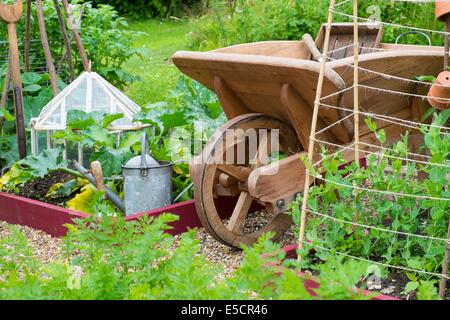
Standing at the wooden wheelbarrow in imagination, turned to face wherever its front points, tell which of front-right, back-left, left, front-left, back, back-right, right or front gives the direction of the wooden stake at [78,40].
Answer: right

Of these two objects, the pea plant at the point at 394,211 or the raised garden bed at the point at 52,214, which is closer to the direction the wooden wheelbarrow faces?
the raised garden bed

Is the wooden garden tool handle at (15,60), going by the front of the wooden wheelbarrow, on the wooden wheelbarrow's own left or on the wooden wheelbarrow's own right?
on the wooden wheelbarrow's own right

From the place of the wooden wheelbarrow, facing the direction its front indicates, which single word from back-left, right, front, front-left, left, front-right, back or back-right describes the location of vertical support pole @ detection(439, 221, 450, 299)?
left

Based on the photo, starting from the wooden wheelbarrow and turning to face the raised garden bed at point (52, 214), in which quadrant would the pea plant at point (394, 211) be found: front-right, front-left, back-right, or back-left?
back-left

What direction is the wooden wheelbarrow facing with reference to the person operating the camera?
facing the viewer and to the left of the viewer

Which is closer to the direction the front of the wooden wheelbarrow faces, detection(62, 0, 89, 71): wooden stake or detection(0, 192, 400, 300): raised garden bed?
the raised garden bed

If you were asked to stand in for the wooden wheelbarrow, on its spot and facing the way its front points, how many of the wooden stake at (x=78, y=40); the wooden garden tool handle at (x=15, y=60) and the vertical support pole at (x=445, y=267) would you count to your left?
1
